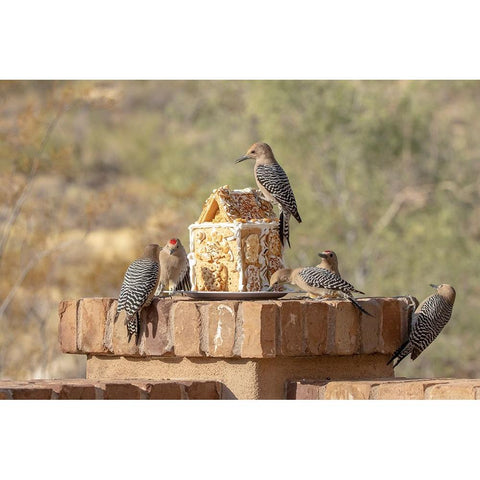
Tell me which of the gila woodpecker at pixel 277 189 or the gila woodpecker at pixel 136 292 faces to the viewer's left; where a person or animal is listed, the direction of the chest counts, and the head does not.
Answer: the gila woodpecker at pixel 277 189

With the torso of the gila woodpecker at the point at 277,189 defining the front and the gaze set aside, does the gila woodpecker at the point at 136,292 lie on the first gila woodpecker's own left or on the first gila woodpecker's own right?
on the first gila woodpecker's own left

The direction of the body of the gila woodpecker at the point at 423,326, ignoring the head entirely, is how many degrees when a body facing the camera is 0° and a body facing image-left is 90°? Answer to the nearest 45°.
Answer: approximately 135°

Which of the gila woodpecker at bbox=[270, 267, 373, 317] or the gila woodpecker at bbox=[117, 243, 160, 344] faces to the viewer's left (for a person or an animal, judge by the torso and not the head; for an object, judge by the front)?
the gila woodpecker at bbox=[270, 267, 373, 317]

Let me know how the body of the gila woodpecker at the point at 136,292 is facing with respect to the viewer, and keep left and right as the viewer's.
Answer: facing away from the viewer and to the right of the viewer

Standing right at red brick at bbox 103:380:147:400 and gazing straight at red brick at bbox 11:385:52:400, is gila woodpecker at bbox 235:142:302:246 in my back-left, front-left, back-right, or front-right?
back-right

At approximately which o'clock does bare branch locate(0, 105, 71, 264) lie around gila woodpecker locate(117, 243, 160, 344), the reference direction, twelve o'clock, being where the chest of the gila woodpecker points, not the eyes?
The bare branch is roughly at 10 o'clock from the gila woodpecker.

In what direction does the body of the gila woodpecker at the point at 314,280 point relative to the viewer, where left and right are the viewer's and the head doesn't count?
facing to the left of the viewer

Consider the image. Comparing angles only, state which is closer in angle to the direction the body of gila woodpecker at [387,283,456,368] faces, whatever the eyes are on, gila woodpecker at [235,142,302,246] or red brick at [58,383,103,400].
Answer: the gila woodpecker

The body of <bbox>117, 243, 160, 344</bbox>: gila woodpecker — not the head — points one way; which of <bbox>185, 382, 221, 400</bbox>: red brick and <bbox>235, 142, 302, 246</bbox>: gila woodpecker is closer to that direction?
the gila woodpecker
